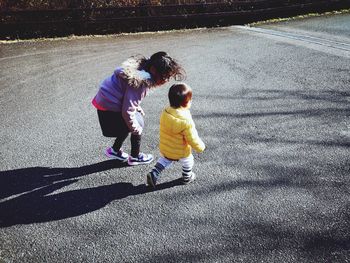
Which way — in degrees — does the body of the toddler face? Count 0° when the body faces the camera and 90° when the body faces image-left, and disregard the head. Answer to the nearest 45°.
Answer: approximately 225°

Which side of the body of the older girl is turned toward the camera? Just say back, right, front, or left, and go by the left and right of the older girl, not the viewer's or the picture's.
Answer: right

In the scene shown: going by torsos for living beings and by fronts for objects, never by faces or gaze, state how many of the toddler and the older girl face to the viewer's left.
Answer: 0
